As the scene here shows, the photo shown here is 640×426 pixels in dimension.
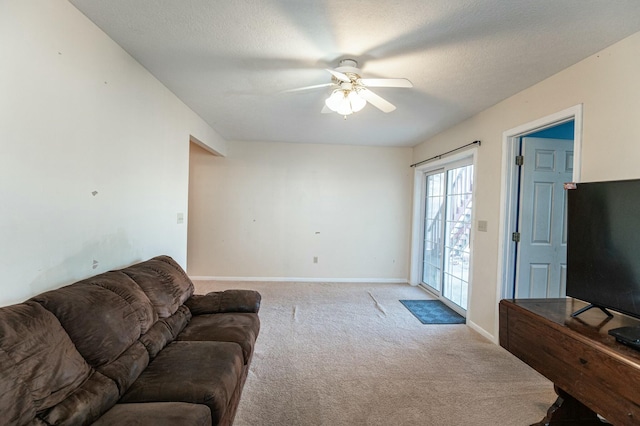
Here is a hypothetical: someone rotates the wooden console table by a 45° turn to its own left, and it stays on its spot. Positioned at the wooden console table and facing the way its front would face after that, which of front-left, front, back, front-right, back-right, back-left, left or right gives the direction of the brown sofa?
front-right

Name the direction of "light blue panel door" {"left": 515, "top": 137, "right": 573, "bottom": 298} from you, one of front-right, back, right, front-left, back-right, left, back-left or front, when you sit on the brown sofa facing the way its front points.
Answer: front-left

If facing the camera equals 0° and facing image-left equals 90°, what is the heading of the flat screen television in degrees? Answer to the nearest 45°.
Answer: approximately 45°

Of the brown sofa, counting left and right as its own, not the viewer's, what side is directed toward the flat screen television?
front

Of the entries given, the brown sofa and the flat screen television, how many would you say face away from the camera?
0

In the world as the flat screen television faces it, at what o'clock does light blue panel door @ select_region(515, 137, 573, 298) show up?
The light blue panel door is roughly at 4 o'clock from the flat screen television.

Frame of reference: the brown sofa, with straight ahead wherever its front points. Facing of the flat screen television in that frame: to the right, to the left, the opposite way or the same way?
the opposite way

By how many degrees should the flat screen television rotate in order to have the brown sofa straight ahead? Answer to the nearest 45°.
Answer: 0° — it already faces it
